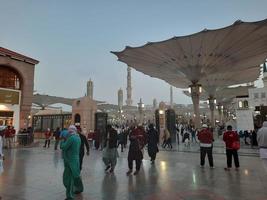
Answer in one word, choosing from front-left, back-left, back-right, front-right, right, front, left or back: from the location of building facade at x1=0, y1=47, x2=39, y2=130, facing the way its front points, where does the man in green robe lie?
front-right

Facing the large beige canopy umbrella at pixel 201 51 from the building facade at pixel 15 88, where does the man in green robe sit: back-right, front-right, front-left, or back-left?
front-right

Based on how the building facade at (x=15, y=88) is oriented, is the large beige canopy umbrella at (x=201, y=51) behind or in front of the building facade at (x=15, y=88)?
in front

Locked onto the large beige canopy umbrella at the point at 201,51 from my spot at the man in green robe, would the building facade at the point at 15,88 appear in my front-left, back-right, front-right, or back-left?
front-left
